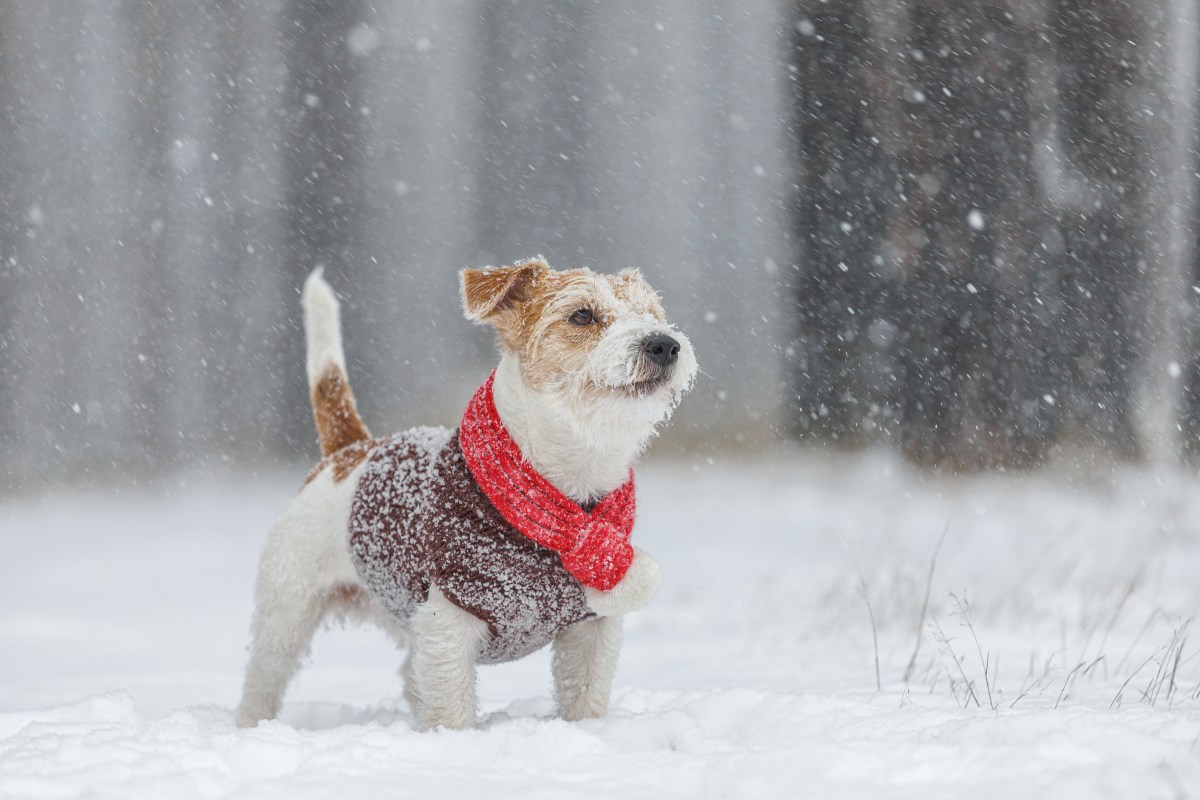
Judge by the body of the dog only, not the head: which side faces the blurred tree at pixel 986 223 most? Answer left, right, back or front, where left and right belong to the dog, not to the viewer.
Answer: left

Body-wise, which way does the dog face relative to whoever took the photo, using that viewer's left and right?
facing the viewer and to the right of the viewer
